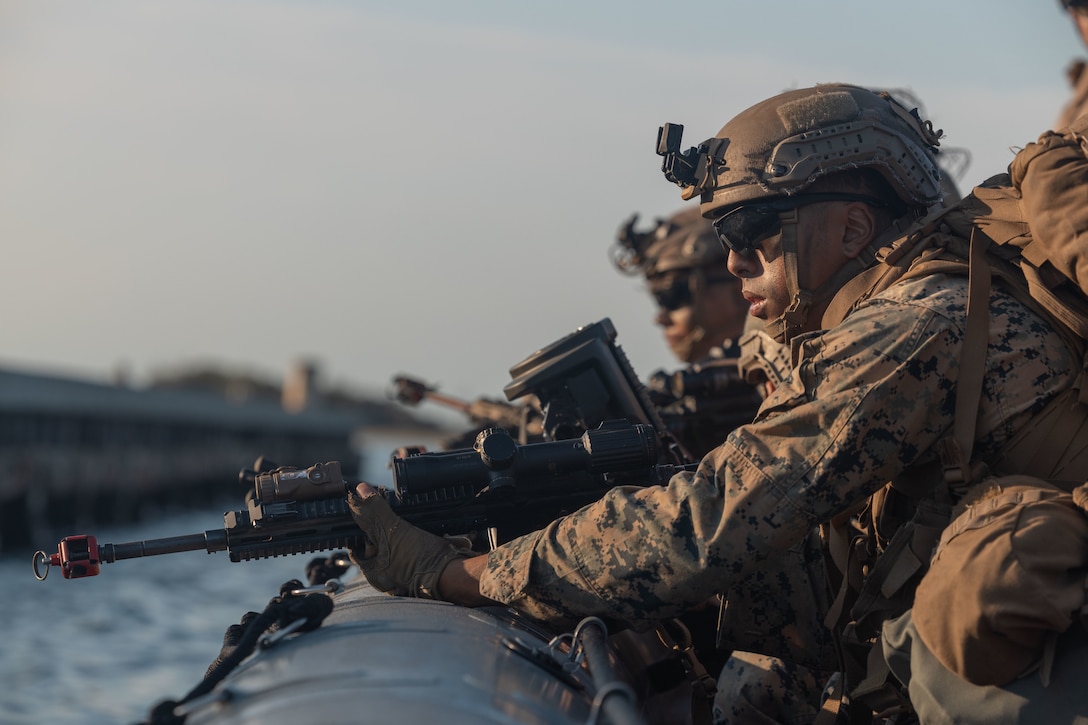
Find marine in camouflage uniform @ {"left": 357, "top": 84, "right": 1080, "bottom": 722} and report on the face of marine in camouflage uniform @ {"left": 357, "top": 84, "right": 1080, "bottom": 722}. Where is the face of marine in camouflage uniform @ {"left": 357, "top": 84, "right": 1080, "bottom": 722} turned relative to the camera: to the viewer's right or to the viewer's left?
to the viewer's left

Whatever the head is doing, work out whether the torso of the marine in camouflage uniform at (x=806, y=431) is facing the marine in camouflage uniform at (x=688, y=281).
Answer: no

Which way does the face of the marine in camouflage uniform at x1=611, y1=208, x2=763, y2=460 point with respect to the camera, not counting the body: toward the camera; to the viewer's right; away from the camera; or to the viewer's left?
to the viewer's left

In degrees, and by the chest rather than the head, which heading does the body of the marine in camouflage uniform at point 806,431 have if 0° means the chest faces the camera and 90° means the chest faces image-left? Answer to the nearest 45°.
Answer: approximately 90°
